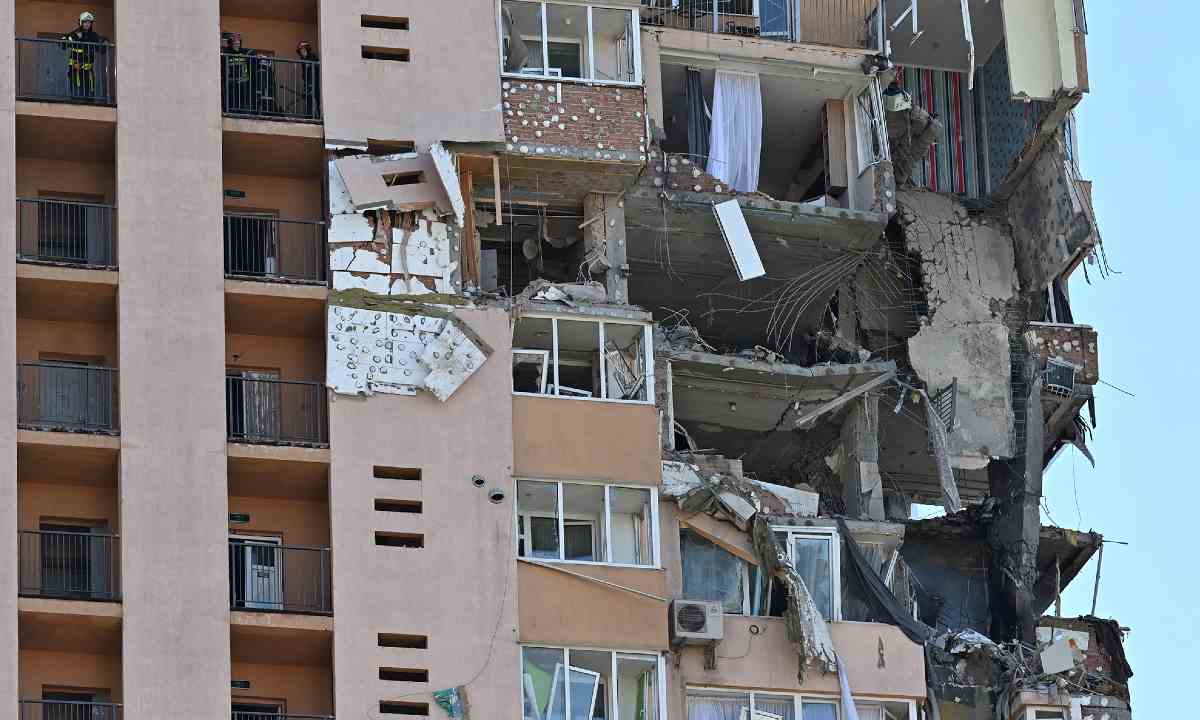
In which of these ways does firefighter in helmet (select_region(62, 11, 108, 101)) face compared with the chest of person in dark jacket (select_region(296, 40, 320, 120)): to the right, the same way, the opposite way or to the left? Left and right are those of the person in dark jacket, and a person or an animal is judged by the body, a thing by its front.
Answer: to the left

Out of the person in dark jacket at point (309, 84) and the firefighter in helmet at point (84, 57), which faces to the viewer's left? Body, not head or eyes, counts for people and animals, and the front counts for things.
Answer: the person in dark jacket

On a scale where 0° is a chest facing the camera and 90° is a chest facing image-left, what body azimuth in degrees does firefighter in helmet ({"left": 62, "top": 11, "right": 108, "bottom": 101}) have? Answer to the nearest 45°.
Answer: approximately 0°

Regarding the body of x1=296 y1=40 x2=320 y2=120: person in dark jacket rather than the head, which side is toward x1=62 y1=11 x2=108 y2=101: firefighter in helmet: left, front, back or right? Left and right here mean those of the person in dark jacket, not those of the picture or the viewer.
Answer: front

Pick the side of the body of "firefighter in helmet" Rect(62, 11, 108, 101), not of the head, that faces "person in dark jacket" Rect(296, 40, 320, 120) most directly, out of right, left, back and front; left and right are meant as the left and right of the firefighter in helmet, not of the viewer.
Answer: left
